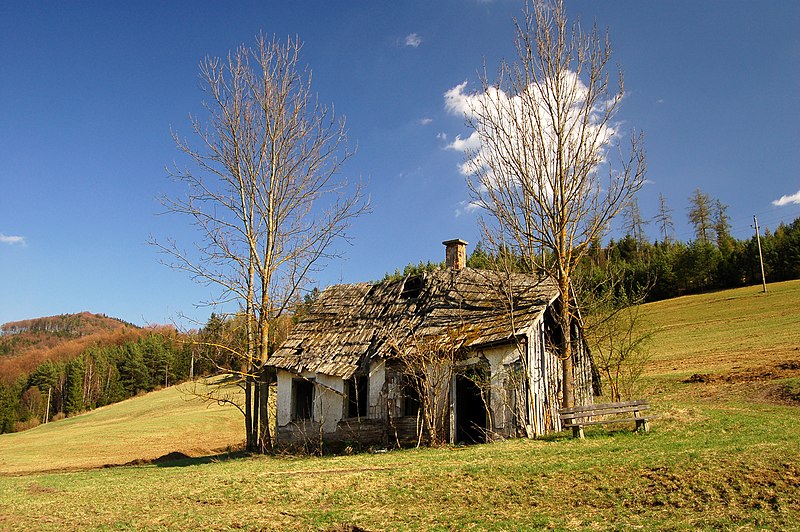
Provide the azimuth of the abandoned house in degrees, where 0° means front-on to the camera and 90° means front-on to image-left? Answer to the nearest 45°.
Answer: approximately 0°
